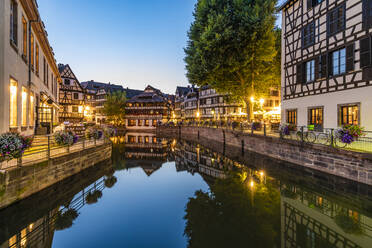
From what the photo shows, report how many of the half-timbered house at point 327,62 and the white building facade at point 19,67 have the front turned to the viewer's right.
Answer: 1

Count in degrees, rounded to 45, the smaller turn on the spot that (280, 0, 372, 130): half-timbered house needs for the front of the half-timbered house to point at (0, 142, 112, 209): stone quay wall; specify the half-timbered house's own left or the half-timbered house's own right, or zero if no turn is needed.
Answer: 0° — it already faces it

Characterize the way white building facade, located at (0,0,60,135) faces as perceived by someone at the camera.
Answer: facing to the right of the viewer

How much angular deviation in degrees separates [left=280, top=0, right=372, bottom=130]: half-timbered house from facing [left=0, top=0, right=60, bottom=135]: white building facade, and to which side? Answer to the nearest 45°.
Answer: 0° — it already faces it

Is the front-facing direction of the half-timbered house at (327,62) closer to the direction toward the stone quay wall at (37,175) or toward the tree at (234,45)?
the stone quay wall

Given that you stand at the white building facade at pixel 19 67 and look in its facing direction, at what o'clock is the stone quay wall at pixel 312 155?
The stone quay wall is roughly at 1 o'clock from the white building facade.

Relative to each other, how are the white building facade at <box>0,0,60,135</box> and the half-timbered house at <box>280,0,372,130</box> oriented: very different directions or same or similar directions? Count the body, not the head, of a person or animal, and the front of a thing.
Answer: very different directions

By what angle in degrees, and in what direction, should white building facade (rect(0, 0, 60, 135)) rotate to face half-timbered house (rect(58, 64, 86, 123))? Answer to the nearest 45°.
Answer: approximately 90° to its left

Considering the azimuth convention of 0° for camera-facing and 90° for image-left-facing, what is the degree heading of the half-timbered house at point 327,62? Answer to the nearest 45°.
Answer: approximately 45°

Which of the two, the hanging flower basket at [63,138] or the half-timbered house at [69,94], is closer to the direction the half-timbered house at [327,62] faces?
the hanging flower basket

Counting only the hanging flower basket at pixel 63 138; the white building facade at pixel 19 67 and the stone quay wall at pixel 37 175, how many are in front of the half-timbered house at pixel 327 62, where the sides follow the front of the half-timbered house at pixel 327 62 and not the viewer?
3

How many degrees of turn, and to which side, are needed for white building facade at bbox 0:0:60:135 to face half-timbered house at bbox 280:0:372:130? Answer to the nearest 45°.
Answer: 0° — it already faces it

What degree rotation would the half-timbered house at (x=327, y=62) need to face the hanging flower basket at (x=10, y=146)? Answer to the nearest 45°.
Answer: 0° — it already faces it

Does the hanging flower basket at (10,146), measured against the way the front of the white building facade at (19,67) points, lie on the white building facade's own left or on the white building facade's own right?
on the white building facade's own right
